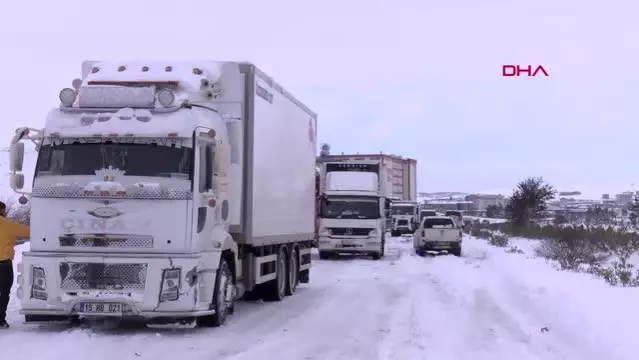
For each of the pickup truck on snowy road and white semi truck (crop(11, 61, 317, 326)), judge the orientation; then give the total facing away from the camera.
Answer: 1

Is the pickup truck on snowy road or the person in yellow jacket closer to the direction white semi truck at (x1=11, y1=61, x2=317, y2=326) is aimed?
the person in yellow jacket

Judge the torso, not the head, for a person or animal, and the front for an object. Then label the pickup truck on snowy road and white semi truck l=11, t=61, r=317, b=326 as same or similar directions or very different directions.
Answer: very different directions

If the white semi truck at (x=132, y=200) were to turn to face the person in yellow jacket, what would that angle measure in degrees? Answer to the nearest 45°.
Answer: approximately 90° to its right

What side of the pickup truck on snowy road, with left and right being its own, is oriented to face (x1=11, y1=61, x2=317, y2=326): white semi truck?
back

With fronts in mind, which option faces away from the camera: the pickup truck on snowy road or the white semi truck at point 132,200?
the pickup truck on snowy road

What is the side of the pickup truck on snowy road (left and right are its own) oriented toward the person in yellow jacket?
back

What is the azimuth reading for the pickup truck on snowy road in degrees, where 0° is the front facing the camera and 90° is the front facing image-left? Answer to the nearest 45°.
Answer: approximately 180°

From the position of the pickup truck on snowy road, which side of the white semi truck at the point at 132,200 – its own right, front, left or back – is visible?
back
